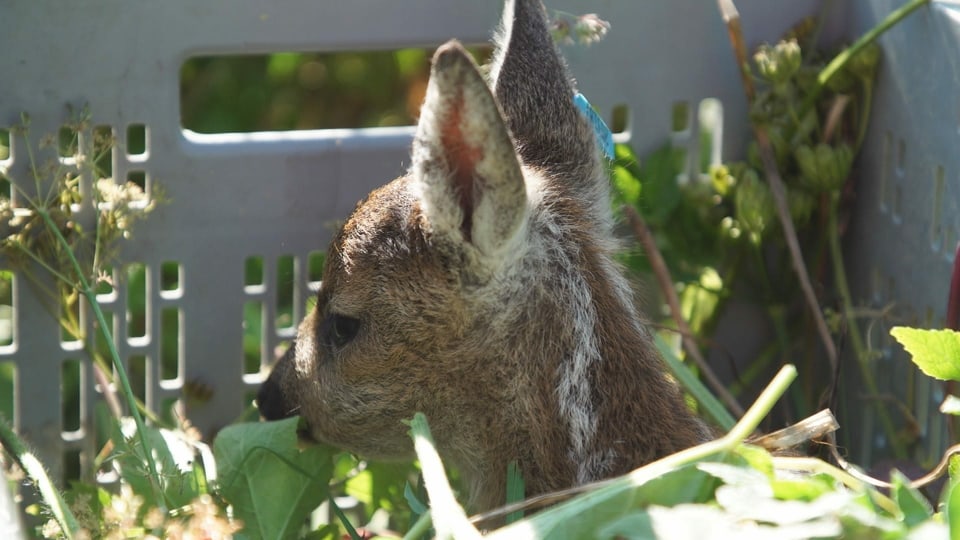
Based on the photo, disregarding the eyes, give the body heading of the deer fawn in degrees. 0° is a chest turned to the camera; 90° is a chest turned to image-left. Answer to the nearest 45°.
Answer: approximately 135°

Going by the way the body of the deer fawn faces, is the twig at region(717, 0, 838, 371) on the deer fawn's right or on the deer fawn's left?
on the deer fawn's right

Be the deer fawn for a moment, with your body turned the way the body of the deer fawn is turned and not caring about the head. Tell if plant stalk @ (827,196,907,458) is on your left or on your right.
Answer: on your right

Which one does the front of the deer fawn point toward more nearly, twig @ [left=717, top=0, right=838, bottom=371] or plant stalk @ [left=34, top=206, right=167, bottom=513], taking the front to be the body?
the plant stalk

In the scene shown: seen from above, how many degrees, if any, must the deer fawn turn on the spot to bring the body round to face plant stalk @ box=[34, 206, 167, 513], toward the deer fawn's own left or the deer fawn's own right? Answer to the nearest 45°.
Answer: approximately 45° to the deer fawn's own left
